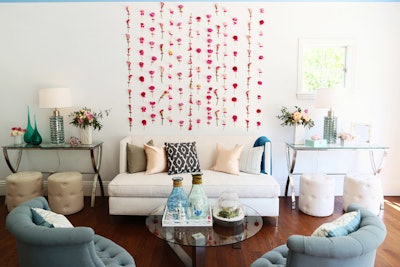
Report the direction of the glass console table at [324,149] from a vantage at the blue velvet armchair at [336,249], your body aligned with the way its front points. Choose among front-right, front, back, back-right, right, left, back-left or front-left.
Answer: front-right

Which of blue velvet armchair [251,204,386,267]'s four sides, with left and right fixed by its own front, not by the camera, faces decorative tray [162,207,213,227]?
front

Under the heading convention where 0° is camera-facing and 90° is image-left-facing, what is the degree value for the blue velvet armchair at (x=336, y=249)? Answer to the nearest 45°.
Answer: approximately 135°

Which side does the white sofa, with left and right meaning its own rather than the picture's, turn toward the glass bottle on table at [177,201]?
front

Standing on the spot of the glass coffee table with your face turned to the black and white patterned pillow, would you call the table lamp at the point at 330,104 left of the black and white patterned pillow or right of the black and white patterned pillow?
right

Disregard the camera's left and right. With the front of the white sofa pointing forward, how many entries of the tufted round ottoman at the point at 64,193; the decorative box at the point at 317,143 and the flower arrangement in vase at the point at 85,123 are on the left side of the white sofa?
1

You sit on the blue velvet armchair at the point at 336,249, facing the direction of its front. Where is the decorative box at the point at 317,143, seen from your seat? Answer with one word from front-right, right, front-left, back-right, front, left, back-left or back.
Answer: front-right

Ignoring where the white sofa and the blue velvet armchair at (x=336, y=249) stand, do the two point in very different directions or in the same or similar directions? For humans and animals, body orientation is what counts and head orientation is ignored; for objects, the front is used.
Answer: very different directions

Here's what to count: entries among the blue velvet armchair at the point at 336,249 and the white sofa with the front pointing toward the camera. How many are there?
1

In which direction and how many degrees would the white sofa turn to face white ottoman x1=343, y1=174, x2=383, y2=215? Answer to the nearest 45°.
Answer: approximately 90° to its left

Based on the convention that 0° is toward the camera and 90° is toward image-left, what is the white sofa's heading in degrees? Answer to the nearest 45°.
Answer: approximately 0°
